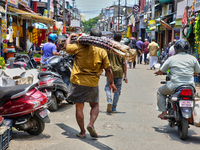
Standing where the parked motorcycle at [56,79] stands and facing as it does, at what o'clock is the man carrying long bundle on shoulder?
The man carrying long bundle on shoulder is roughly at 4 o'clock from the parked motorcycle.

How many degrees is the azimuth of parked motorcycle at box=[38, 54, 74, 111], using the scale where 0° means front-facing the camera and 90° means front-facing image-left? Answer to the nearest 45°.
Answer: approximately 225°
